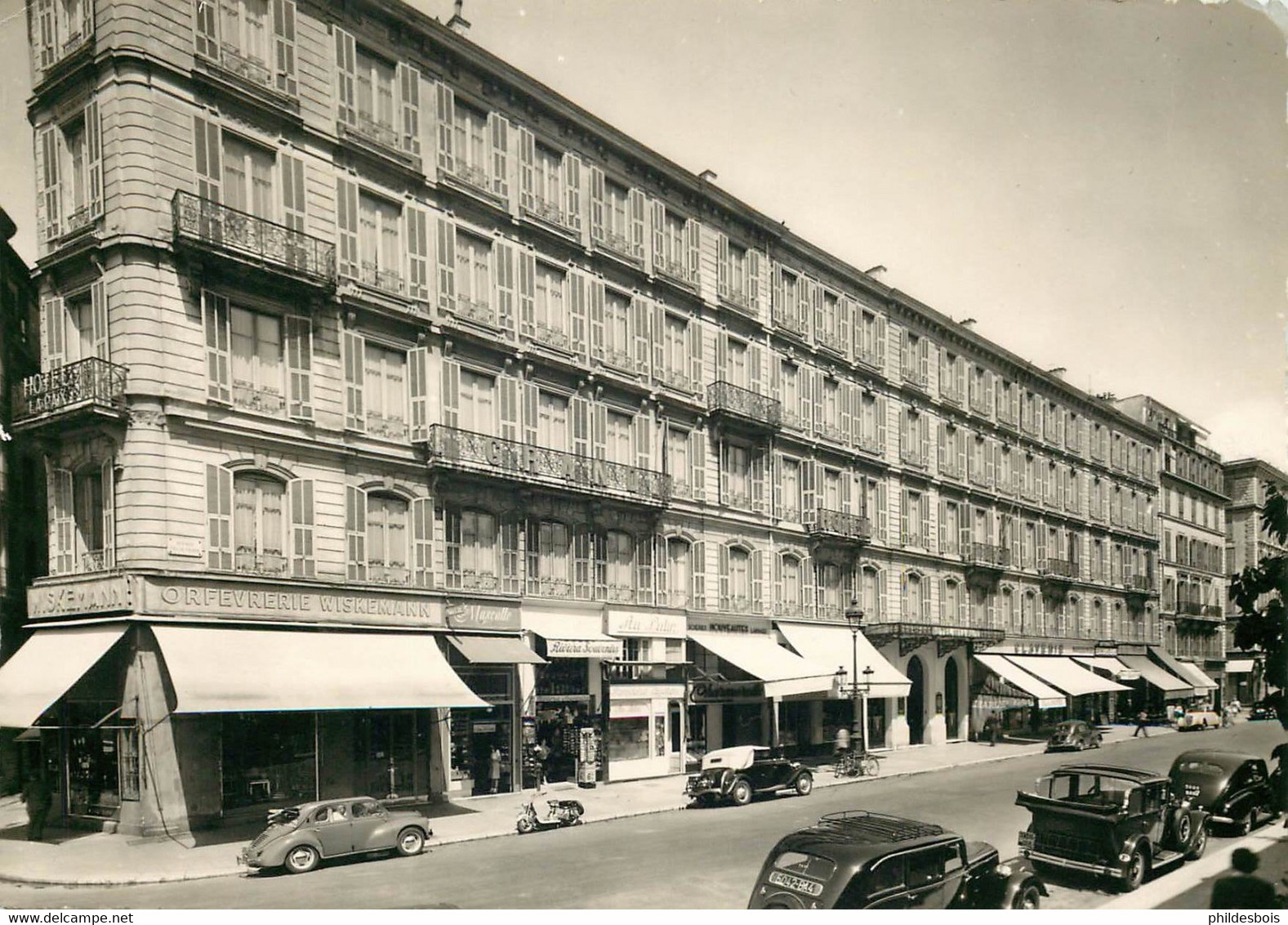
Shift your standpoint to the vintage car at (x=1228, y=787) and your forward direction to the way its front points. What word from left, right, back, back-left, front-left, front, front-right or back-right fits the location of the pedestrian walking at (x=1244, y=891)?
back-right

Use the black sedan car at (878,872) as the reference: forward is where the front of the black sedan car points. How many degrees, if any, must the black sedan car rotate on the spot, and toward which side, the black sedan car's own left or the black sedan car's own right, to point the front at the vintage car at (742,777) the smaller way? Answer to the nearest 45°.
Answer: approximately 45° to the black sedan car's own left

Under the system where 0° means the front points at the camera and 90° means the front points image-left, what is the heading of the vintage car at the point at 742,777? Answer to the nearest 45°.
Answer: approximately 225°

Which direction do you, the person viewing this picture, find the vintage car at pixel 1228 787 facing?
facing away from the viewer and to the right of the viewer

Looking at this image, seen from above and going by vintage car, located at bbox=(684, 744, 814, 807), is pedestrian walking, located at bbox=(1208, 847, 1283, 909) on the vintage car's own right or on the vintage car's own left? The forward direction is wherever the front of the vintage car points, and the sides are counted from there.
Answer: on the vintage car's own right

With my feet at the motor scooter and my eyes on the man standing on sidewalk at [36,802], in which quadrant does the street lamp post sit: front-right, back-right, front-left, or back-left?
back-right

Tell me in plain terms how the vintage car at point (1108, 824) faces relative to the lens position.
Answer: facing away from the viewer and to the right of the viewer
